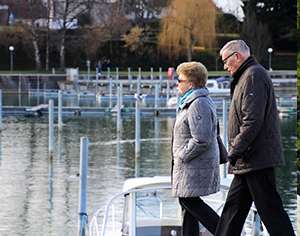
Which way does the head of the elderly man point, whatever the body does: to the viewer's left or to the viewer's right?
to the viewer's left

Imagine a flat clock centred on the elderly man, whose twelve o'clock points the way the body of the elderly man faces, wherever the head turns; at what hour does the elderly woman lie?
The elderly woman is roughly at 1 o'clock from the elderly man.

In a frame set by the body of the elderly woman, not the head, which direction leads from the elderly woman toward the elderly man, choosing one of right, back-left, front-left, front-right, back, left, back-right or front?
back-left

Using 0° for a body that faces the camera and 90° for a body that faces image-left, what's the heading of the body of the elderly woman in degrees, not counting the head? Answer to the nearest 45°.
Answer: approximately 90°

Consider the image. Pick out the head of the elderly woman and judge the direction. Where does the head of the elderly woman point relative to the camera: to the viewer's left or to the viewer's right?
to the viewer's left

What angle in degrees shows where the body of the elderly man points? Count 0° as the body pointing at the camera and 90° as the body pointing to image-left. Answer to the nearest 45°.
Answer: approximately 90°

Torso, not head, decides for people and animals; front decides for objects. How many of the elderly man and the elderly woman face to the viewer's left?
2
